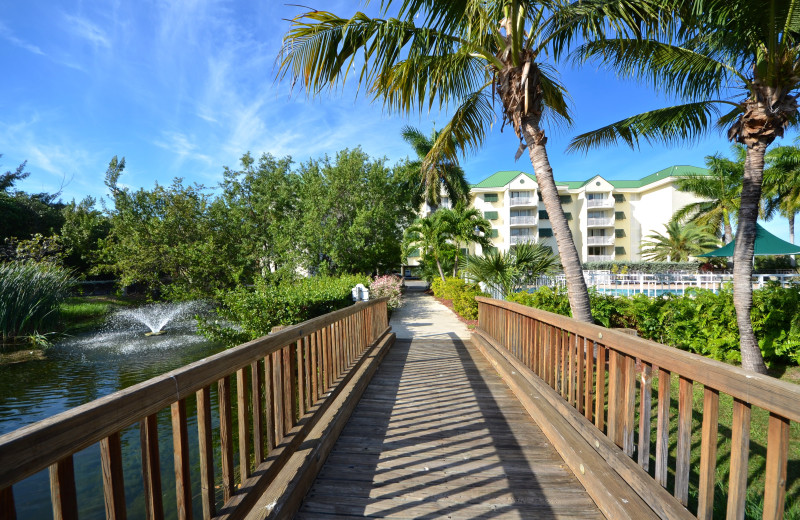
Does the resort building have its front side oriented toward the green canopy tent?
yes

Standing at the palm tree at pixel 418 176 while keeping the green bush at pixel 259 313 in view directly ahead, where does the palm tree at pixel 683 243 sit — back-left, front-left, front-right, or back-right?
back-left

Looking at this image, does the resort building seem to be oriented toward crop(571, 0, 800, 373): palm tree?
yes

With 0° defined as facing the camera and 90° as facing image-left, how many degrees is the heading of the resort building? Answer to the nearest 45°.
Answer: approximately 0°

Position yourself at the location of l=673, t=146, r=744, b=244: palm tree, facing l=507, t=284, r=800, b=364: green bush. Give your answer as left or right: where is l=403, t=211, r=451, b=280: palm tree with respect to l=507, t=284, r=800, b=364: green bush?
right
